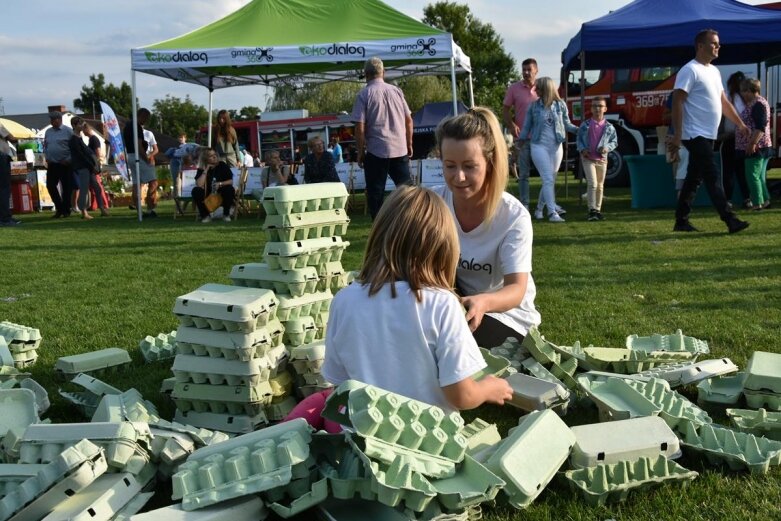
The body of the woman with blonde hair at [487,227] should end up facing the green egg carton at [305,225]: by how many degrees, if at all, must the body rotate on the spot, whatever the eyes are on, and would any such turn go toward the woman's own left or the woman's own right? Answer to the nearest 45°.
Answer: approximately 45° to the woman's own right

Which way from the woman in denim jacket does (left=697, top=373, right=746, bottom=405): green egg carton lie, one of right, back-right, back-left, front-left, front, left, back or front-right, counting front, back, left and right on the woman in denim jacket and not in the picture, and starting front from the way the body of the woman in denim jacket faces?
front

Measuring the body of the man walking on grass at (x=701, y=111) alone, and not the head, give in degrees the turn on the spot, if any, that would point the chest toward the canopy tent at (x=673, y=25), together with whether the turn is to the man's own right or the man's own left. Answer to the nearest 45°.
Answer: approximately 90° to the man's own left

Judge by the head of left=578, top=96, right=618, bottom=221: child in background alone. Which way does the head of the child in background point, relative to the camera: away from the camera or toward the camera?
toward the camera

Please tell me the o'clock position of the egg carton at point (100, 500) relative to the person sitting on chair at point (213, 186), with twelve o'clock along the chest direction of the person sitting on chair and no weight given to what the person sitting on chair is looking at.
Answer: The egg carton is roughly at 12 o'clock from the person sitting on chair.

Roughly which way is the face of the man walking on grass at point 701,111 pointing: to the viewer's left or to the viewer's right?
to the viewer's right

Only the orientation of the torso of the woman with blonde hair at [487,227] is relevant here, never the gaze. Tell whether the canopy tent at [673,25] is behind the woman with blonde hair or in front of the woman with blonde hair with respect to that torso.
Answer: behind

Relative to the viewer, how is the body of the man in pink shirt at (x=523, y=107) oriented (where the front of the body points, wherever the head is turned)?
toward the camera

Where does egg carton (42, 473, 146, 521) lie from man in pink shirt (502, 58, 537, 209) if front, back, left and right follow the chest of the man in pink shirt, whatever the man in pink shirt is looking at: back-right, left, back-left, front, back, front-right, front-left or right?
front

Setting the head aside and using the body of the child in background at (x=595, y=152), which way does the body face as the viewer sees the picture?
toward the camera

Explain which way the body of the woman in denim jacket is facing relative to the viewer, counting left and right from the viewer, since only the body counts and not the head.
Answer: facing the viewer

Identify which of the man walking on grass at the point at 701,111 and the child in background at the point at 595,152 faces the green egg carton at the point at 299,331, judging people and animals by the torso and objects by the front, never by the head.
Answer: the child in background

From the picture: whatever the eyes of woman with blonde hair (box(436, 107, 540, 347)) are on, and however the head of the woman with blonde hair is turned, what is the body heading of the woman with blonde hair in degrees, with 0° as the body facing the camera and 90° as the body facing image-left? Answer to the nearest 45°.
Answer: approximately 45°

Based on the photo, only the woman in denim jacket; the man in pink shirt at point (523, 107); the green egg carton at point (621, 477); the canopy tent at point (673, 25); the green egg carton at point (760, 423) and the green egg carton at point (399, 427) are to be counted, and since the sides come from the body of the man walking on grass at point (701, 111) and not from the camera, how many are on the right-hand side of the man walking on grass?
3

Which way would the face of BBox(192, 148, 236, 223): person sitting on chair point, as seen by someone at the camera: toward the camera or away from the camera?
toward the camera

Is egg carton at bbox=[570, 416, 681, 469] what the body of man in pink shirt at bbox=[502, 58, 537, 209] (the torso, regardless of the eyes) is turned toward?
yes

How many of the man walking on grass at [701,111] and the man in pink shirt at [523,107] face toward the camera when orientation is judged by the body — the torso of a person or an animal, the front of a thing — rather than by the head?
1

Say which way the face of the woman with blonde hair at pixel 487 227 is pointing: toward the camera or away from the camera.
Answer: toward the camera

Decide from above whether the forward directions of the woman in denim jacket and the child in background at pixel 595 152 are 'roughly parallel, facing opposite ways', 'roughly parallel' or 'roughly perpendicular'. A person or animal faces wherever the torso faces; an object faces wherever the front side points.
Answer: roughly parallel

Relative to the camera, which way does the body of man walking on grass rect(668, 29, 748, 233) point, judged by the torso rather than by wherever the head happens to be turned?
to the viewer's right
